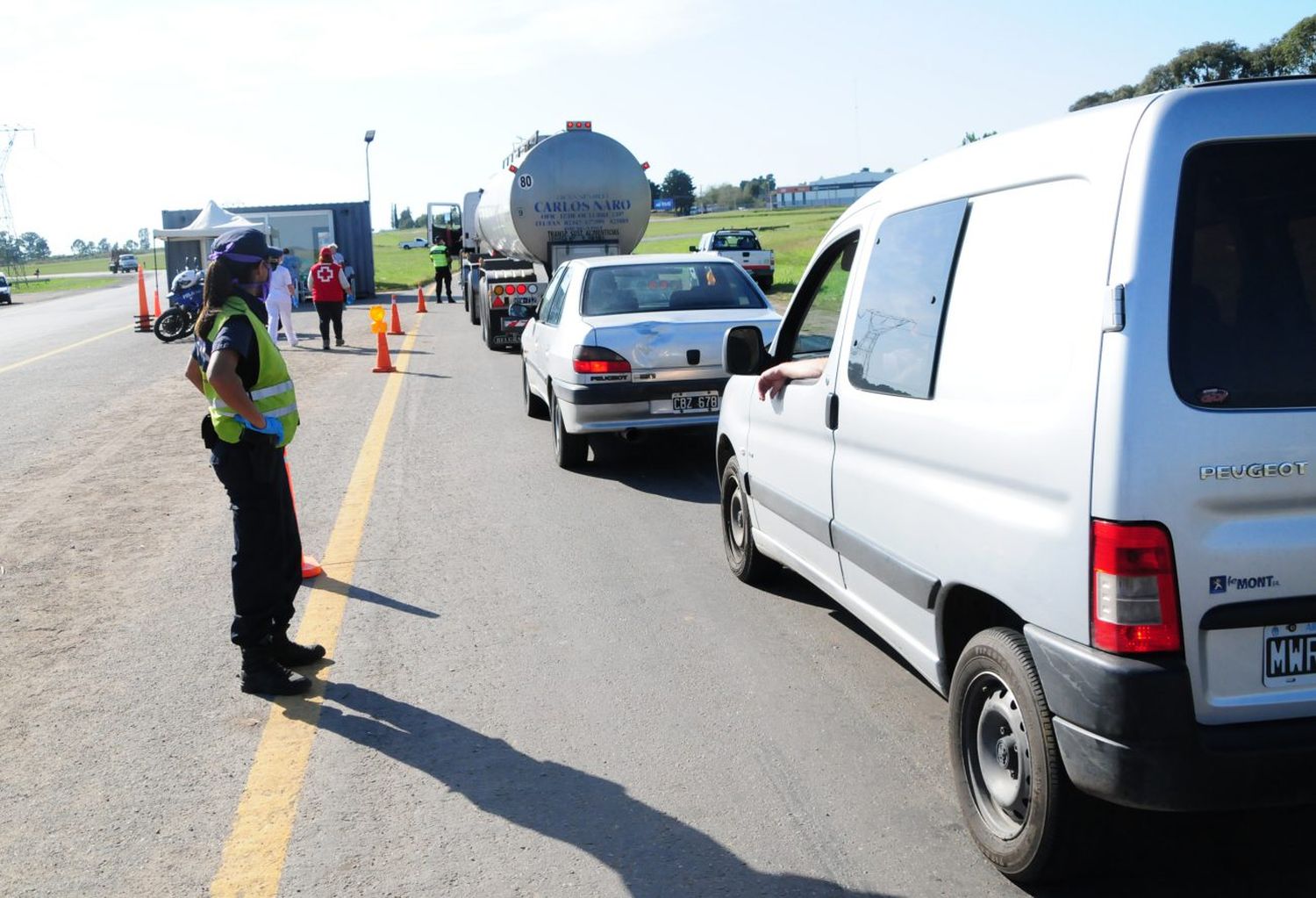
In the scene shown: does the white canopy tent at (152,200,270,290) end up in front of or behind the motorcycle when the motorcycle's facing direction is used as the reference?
behind

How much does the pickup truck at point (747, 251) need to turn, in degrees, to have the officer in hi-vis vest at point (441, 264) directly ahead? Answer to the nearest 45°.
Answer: approximately 135° to its left

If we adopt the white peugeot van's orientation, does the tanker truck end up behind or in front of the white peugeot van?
in front

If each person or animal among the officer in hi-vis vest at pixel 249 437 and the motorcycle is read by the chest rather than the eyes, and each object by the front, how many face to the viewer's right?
1

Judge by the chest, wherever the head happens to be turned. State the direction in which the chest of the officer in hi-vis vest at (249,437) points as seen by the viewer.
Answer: to the viewer's right

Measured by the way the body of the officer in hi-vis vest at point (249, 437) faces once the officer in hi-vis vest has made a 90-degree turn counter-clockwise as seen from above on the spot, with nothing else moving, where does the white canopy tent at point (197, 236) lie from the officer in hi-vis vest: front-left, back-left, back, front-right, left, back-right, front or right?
front

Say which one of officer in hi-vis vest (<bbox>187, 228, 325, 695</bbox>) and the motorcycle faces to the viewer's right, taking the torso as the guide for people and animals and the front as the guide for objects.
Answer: the officer in hi-vis vest

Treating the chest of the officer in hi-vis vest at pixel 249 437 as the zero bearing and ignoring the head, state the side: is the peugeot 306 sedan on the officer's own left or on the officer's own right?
on the officer's own left
